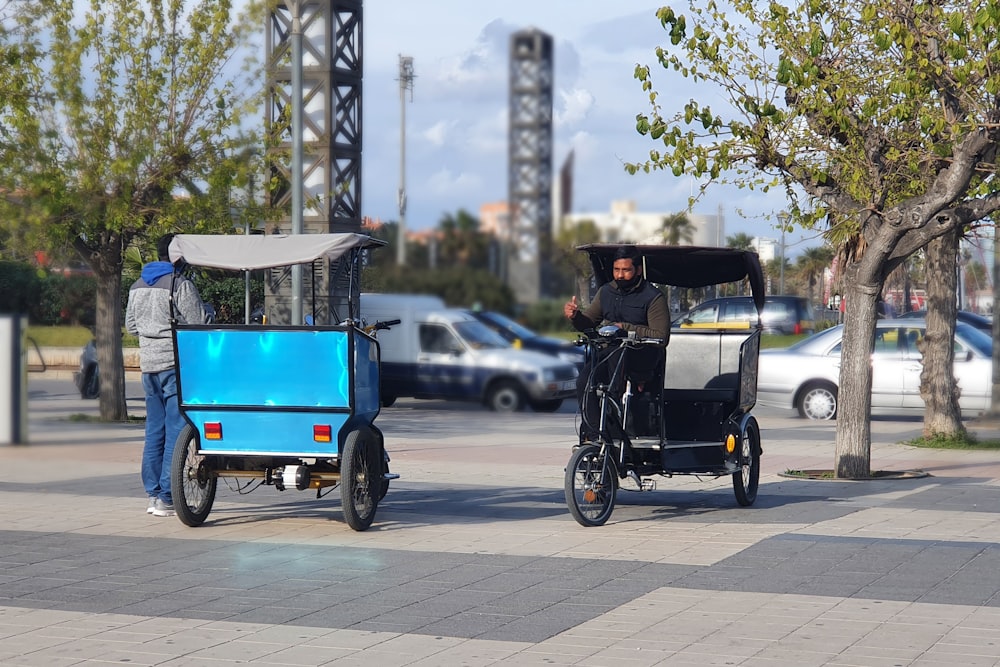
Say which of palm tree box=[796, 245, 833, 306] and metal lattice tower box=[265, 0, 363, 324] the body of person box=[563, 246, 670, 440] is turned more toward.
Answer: the metal lattice tower

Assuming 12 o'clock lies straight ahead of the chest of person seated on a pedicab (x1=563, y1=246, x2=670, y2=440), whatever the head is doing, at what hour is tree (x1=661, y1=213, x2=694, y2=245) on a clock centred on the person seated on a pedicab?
The tree is roughly at 5 o'clock from the person seated on a pedicab.

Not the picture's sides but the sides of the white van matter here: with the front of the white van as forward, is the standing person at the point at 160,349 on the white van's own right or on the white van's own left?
on the white van's own right

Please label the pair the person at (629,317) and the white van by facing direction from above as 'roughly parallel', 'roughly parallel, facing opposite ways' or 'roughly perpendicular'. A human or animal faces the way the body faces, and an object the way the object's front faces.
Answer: roughly perpendicular

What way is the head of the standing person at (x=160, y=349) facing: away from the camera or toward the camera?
away from the camera

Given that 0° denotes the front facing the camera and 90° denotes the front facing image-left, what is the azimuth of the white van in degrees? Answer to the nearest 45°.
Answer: approximately 315°
